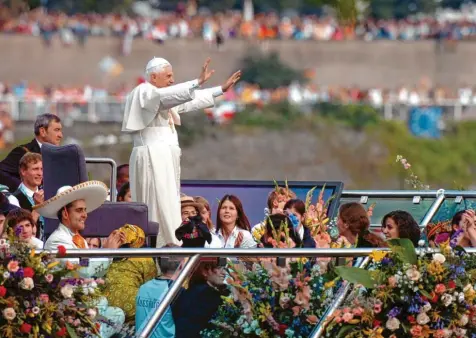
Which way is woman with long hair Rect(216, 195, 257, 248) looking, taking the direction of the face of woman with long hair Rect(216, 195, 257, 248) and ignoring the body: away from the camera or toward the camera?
toward the camera

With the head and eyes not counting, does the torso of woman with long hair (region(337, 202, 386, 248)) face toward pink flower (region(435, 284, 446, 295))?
no

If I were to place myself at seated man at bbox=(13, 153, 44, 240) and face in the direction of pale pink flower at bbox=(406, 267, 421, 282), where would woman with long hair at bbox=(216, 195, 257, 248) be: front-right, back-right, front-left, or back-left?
front-left

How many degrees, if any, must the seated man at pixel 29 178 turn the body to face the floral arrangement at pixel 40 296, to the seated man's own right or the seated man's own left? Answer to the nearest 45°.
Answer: approximately 45° to the seated man's own right

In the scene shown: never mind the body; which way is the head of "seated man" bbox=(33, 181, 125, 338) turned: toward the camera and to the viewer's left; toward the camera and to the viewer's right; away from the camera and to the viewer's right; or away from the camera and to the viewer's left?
toward the camera and to the viewer's right

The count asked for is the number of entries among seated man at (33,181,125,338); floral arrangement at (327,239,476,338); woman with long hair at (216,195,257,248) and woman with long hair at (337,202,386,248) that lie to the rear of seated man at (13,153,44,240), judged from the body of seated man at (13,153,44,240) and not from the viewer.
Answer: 0

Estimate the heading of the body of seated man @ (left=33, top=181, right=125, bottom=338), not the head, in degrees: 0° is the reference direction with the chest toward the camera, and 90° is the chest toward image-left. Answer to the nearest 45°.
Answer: approximately 270°
